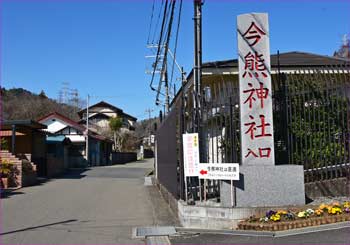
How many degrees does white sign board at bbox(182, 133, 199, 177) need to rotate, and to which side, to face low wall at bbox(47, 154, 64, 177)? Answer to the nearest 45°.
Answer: approximately 135° to its right

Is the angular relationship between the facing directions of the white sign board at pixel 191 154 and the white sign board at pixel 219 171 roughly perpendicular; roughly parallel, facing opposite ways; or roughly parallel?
roughly parallel

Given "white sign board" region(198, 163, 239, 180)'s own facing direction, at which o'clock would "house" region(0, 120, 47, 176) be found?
The house is roughly at 5 o'clock from the white sign board.

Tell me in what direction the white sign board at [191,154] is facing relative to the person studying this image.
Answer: facing the viewer

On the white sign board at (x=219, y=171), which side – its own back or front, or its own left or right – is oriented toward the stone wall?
left

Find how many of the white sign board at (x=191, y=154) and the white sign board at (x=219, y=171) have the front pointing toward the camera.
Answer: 2

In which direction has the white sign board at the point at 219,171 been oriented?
toward the camera

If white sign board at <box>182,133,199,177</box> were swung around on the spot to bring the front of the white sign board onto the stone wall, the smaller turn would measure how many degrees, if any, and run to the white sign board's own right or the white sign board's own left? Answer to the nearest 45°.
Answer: approximately 90° to the white sign board's own left
